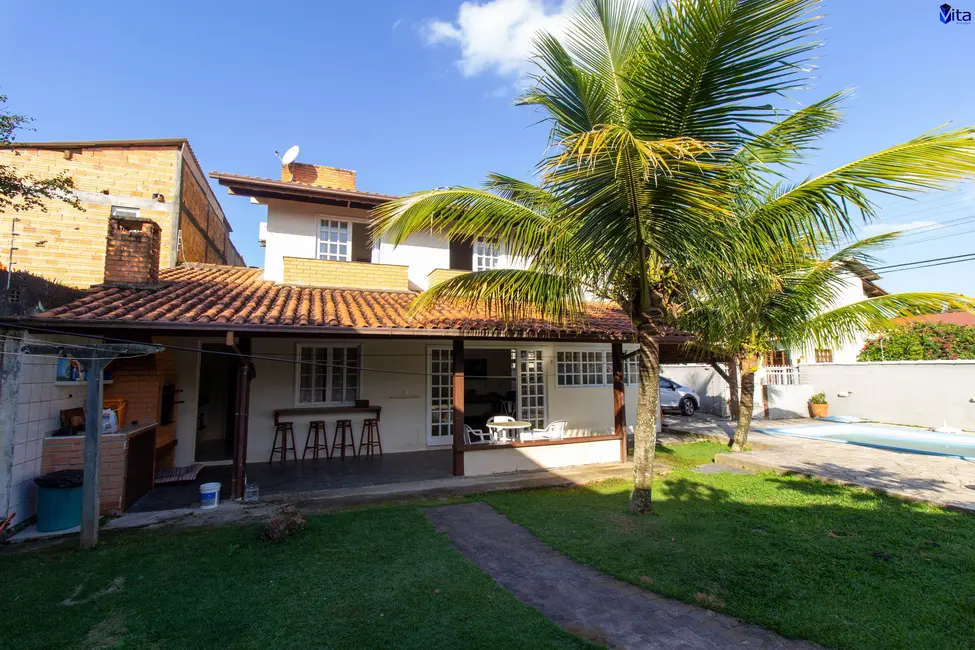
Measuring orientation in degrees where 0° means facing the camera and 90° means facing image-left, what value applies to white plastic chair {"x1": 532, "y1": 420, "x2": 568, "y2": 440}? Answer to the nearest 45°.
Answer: approximately 90°

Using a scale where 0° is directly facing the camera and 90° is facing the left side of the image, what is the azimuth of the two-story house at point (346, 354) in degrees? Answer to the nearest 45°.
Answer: approximately 0°

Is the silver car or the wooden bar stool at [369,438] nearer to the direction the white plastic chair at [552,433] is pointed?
the wooden bar stool

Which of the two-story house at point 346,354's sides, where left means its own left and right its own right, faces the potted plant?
left

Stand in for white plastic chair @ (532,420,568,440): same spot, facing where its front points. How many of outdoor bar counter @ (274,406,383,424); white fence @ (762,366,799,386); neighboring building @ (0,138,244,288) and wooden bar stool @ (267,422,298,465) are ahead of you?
3

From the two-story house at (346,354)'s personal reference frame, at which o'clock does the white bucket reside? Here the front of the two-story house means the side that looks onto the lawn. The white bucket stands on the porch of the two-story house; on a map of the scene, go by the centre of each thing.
The white bucket is roughly at 1 o'clock from the two-story house.

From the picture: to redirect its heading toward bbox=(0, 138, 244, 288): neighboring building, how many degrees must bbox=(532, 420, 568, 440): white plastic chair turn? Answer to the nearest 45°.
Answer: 0° — it already faces it

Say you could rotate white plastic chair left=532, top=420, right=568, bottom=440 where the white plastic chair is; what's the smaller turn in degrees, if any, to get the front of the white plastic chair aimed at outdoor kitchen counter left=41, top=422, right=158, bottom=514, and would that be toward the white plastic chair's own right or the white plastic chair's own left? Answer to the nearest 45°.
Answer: approximately 45° to the white plastic chair's own left

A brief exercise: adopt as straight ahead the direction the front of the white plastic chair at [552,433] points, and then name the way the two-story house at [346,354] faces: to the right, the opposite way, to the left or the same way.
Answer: to the left

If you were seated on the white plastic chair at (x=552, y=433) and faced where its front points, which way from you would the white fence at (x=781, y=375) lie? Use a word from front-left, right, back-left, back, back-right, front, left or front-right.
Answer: back-right
